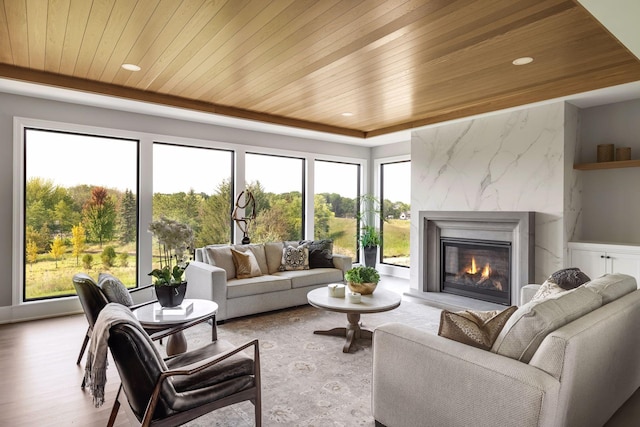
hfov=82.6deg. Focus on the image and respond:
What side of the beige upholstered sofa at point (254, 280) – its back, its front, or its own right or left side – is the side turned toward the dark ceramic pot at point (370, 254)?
left

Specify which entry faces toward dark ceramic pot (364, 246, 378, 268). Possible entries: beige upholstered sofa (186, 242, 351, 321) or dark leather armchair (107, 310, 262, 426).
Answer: the dark leather armchair

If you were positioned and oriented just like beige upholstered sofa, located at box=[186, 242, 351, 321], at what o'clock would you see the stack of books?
The stack of books is roughly at 2 o'clock from the beige upholstered sofa.

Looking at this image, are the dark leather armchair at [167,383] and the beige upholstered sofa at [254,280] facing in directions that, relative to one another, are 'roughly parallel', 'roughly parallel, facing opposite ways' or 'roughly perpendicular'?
roughly perpendicular

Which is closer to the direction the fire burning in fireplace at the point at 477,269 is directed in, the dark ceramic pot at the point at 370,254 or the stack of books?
the stack of books

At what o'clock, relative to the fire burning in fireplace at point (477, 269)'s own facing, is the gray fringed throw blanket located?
The gray fringed throw blanket is roughly at 11 o'clock from the fire burning in fireplace.

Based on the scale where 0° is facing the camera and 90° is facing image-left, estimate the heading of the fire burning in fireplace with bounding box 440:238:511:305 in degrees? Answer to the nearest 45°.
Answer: approximately 45°

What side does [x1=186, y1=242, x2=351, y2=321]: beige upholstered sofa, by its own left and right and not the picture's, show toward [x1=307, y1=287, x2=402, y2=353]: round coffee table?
front

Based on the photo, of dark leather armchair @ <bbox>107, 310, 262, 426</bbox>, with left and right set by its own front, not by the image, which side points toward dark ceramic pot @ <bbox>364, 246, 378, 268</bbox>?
front

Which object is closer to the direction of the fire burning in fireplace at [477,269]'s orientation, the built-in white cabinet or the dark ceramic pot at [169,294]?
the dark ceramic pot

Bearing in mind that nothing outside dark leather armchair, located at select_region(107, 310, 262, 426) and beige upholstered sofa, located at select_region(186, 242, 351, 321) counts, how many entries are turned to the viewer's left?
0

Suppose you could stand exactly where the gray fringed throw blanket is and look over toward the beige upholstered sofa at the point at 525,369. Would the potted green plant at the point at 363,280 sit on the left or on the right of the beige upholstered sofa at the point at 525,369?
left

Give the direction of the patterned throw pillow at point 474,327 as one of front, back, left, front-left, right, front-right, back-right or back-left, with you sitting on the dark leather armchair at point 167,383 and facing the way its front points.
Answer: front-right
